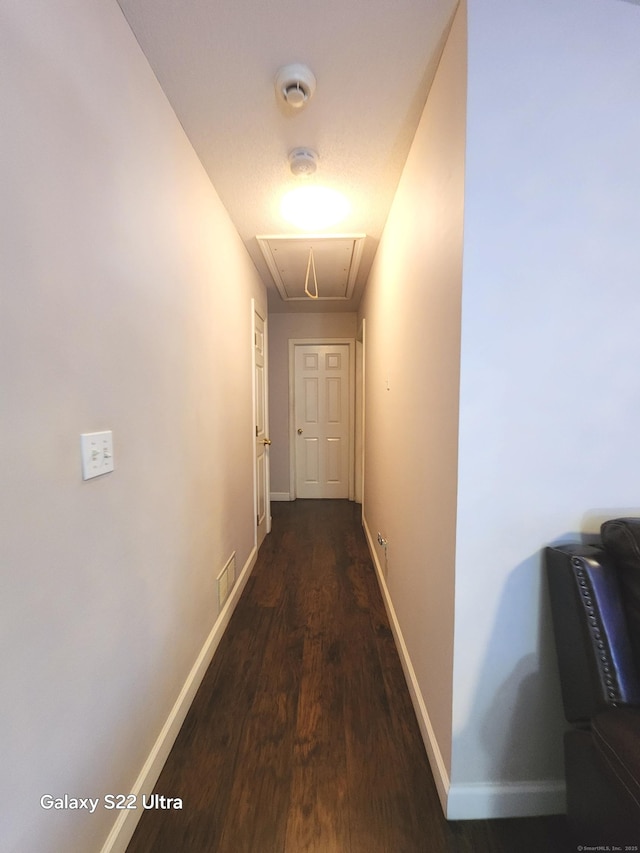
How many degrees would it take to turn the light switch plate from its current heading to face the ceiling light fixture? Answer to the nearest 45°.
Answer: approximately 90° to its left

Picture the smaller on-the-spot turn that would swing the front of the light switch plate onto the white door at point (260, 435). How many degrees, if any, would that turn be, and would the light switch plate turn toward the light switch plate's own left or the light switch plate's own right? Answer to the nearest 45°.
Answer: approximately 90° to the light switch plate's own left

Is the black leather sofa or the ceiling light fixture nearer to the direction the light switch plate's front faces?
the black leather sofa

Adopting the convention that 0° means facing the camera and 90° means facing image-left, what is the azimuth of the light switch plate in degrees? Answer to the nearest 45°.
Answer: approximately 315°

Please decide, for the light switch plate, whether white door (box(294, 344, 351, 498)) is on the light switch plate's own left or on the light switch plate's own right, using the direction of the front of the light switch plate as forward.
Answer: on the light switch plate's own left

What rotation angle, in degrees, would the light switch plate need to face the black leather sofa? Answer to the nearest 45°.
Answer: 0° — it already faces it

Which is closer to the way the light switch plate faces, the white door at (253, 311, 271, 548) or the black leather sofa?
the black leather sofa
